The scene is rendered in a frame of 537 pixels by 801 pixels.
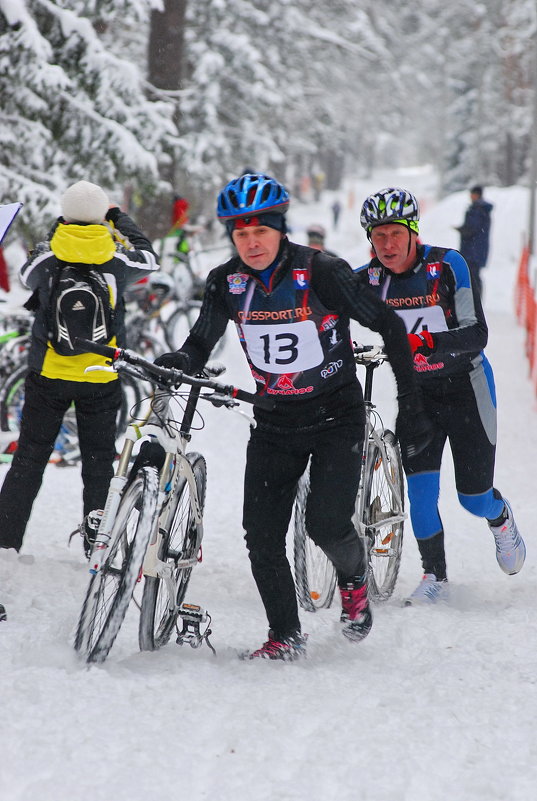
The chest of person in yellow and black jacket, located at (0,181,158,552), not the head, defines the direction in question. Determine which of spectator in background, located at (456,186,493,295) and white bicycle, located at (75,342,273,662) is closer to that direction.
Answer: the spectator in background

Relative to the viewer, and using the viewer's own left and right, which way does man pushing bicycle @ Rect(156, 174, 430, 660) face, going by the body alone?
facing the viewer and to the left of the viewer

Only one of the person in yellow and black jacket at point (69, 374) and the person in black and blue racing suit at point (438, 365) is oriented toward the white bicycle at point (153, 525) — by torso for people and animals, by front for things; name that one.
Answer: the person in black and blue racing suit at point (438, 365)

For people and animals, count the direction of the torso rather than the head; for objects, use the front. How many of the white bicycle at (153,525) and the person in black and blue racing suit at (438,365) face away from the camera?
0

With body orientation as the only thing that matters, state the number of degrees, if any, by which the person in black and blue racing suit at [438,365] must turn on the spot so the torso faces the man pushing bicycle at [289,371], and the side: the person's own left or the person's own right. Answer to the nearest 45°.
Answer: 0° — they already face them

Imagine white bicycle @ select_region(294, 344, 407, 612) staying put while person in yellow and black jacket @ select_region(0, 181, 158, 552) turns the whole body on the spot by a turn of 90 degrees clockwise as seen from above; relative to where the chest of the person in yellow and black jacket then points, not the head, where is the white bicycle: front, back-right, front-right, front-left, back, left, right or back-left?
front

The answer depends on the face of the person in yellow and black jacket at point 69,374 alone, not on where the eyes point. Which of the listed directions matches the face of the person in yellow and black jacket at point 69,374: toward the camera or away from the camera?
away from the camera

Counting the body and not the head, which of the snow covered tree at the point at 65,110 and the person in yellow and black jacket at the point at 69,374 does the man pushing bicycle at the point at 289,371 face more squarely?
the person in yellow and black jacket

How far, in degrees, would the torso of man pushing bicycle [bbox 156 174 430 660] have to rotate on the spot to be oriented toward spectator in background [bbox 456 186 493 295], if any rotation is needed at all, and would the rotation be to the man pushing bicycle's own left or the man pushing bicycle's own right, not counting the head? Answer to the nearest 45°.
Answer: approximately 135° to the man pushing bicycle's own right

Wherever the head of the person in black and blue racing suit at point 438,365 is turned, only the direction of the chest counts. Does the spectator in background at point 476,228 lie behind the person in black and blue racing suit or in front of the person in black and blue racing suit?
behind

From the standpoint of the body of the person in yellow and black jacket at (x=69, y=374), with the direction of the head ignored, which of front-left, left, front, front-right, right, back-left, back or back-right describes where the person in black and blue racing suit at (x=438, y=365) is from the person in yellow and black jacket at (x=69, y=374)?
right

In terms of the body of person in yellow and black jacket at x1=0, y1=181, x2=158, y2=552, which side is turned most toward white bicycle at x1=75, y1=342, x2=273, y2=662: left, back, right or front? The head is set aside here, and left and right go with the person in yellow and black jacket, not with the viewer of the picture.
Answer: back

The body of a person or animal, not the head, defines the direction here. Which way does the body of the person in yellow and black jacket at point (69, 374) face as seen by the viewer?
away from the camera

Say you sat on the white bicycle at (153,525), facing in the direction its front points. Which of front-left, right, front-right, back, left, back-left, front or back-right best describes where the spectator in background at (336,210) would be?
back-right
